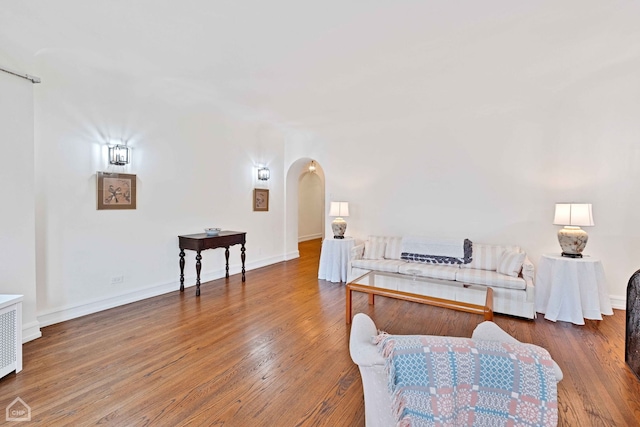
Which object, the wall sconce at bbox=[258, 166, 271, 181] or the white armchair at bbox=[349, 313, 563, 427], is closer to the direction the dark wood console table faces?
the white armchair

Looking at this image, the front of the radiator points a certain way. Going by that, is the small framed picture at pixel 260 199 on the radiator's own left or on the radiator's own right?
on the radiator's own left

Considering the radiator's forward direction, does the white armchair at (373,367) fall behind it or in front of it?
in front

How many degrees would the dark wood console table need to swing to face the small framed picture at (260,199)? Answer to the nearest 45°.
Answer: approximately 90° to its left

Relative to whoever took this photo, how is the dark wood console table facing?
facing the viewer and to the right of the viewer

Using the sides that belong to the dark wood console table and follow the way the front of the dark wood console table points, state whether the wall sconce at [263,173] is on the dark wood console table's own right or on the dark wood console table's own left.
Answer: on the dark wood console table's own left

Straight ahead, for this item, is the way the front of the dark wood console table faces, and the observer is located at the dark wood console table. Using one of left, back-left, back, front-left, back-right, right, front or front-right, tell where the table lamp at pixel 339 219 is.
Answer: front-left

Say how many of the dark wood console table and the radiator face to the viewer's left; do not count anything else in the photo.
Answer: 0

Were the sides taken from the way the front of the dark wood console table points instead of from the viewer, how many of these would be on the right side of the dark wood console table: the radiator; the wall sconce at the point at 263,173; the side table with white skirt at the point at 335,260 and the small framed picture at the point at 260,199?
1

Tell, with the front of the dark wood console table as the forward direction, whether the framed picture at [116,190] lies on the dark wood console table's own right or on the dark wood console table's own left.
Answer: on the dark wood console table's own right

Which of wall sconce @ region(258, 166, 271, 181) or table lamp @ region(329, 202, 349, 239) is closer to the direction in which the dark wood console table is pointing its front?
the table lamp
